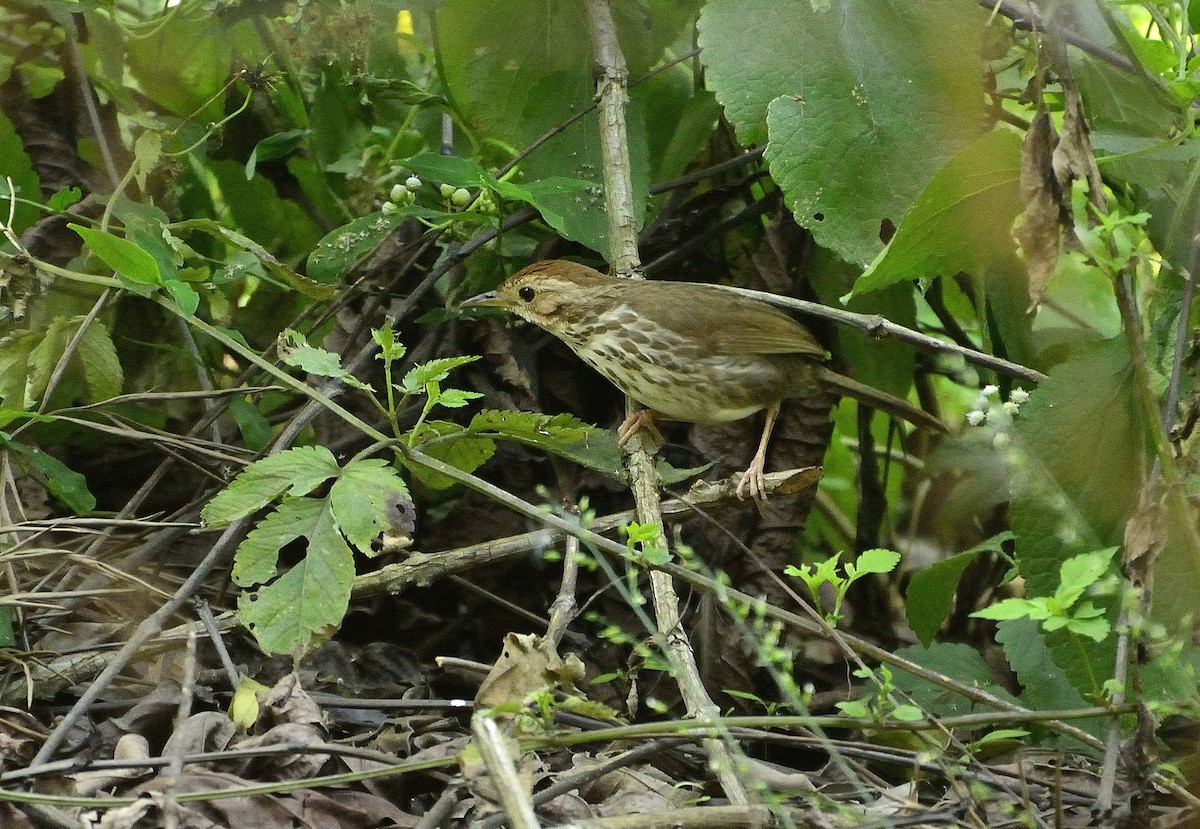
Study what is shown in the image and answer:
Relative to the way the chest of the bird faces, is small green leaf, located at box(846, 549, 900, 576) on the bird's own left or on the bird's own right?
on the bird's own left

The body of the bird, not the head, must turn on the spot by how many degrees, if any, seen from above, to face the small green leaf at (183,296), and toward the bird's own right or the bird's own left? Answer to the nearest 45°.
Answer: approximately 45° to the bird's own left

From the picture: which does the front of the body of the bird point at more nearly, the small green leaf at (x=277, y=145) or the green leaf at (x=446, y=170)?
the small green leaf

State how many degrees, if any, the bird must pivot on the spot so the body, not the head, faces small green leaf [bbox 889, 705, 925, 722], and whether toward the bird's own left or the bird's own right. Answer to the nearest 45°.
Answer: approximately 90° to the bird's own left

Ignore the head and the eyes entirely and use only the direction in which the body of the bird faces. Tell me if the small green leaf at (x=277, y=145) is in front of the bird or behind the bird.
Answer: in front

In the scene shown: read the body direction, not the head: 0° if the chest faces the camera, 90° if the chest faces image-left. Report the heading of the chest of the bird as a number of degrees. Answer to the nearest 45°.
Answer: approximately 90°

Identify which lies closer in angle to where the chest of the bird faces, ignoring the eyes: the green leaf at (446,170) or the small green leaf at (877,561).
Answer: the green leaf
